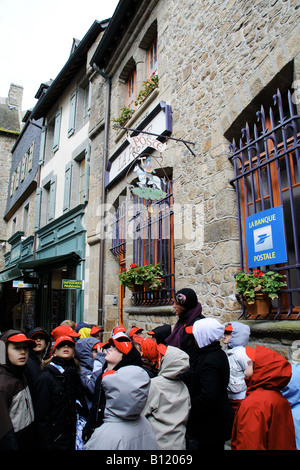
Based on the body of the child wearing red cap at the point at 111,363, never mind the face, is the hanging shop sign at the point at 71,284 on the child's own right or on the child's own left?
on the child's own right

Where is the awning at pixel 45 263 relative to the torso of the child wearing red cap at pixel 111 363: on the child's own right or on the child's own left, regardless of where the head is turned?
on the child's own right

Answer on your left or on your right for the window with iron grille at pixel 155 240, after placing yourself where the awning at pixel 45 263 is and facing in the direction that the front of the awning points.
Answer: on your left

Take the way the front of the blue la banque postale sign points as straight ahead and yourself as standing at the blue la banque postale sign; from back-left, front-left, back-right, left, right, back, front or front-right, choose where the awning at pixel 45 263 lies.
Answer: right

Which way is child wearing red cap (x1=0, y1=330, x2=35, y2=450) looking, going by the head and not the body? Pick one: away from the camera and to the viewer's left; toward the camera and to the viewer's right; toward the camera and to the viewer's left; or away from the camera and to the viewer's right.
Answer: toward the camera and to the viewer's right

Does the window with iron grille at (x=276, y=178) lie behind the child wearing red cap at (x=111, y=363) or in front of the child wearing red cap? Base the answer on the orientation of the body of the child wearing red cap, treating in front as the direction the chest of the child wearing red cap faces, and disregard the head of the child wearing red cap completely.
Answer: behind

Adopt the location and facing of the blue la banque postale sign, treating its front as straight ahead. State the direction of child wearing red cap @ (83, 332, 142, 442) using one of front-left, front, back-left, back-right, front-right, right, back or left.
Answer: front

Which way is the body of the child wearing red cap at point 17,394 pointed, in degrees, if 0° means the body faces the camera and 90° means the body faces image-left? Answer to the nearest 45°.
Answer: approximately 315°

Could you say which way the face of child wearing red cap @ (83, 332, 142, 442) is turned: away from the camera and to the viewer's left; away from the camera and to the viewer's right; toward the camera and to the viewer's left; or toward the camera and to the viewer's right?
toward the camera and to the viewer's left

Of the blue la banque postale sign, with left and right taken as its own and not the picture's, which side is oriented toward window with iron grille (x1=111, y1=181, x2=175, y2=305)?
right
